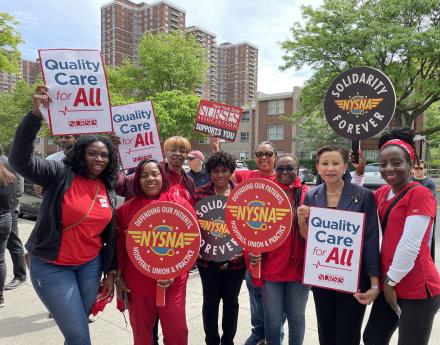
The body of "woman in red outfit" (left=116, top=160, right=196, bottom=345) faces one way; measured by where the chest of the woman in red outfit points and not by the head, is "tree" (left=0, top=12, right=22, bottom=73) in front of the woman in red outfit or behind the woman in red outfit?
behind

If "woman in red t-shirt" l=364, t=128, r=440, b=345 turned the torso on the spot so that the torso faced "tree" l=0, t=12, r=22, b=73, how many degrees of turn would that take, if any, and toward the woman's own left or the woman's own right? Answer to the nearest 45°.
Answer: approximately 90° to the woman's own right

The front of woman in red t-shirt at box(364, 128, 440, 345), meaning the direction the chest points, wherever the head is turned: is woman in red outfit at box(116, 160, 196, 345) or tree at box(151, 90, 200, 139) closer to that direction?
the woman in red outfit

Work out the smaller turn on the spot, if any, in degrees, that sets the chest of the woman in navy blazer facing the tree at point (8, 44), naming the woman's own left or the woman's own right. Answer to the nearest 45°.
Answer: approximately 135° to the woman's own right

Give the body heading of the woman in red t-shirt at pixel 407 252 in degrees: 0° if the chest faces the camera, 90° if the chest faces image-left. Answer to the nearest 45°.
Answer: approximately 45°

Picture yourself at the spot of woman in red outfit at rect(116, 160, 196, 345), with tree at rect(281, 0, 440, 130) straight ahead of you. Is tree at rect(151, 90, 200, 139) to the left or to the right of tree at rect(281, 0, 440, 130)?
left

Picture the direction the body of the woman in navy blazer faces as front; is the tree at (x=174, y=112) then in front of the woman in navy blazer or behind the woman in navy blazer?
behind

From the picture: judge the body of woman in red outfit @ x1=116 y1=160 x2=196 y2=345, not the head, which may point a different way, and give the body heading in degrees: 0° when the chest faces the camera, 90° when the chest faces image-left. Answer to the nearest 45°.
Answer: approximately 0°

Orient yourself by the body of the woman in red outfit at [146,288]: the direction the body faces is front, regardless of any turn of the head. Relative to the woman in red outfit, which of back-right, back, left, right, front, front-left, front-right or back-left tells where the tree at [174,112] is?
back

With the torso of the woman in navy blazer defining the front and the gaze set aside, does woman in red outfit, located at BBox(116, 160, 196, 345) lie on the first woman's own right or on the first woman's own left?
on the first woman's own right

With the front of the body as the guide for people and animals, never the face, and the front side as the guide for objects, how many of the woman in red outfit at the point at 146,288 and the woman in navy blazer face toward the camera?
2

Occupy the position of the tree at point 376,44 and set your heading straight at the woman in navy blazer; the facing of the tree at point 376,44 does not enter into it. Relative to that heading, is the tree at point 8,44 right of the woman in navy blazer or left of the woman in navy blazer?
right

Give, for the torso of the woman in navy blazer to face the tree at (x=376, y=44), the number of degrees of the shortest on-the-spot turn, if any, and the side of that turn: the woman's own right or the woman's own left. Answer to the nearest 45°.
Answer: approximately 180°
